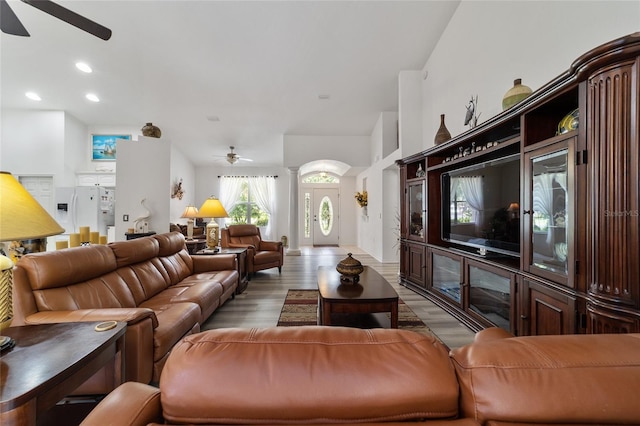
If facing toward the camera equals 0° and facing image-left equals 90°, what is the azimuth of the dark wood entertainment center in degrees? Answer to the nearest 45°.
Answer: approximately 45°

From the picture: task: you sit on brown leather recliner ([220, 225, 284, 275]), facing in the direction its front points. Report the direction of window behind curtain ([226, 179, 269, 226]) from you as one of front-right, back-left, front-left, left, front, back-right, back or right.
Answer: back-left

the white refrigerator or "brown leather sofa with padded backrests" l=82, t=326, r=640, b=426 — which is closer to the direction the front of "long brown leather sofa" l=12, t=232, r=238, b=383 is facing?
the brown leather sofa with padded backrests

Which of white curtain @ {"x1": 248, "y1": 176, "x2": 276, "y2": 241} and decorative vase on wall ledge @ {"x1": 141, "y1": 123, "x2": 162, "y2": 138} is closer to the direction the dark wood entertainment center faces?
the decorative vase on wall ledge

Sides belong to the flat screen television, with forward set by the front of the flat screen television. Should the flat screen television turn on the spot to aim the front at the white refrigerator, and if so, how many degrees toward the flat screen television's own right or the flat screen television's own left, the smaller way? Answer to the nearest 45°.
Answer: approximately 45° to the flat screen television's own right

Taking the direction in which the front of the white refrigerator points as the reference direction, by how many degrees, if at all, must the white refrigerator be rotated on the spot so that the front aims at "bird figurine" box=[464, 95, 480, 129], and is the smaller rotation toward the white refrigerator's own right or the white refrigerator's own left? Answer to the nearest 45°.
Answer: approximately 90° to the white refrigerator's own left

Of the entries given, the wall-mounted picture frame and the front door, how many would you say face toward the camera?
2

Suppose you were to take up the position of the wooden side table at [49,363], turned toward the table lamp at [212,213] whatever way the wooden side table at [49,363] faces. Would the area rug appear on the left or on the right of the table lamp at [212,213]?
right

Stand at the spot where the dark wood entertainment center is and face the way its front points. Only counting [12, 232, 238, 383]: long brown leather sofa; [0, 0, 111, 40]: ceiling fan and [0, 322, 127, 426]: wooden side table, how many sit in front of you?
3

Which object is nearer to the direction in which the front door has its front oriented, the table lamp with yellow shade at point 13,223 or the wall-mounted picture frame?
the table lamp with yellow shade

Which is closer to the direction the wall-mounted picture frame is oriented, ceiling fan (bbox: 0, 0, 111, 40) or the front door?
the ceiling fan

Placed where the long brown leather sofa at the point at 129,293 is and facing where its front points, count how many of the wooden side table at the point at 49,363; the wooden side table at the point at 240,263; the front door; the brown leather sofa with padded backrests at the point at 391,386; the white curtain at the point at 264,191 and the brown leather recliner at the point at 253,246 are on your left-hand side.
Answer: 4

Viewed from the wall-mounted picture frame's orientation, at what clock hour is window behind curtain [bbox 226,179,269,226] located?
The window behind curtain is roughly at 9 o'clock from the wall-mounted picture frame.

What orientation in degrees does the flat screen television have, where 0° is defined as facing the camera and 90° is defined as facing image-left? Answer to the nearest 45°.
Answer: approximately 45°
